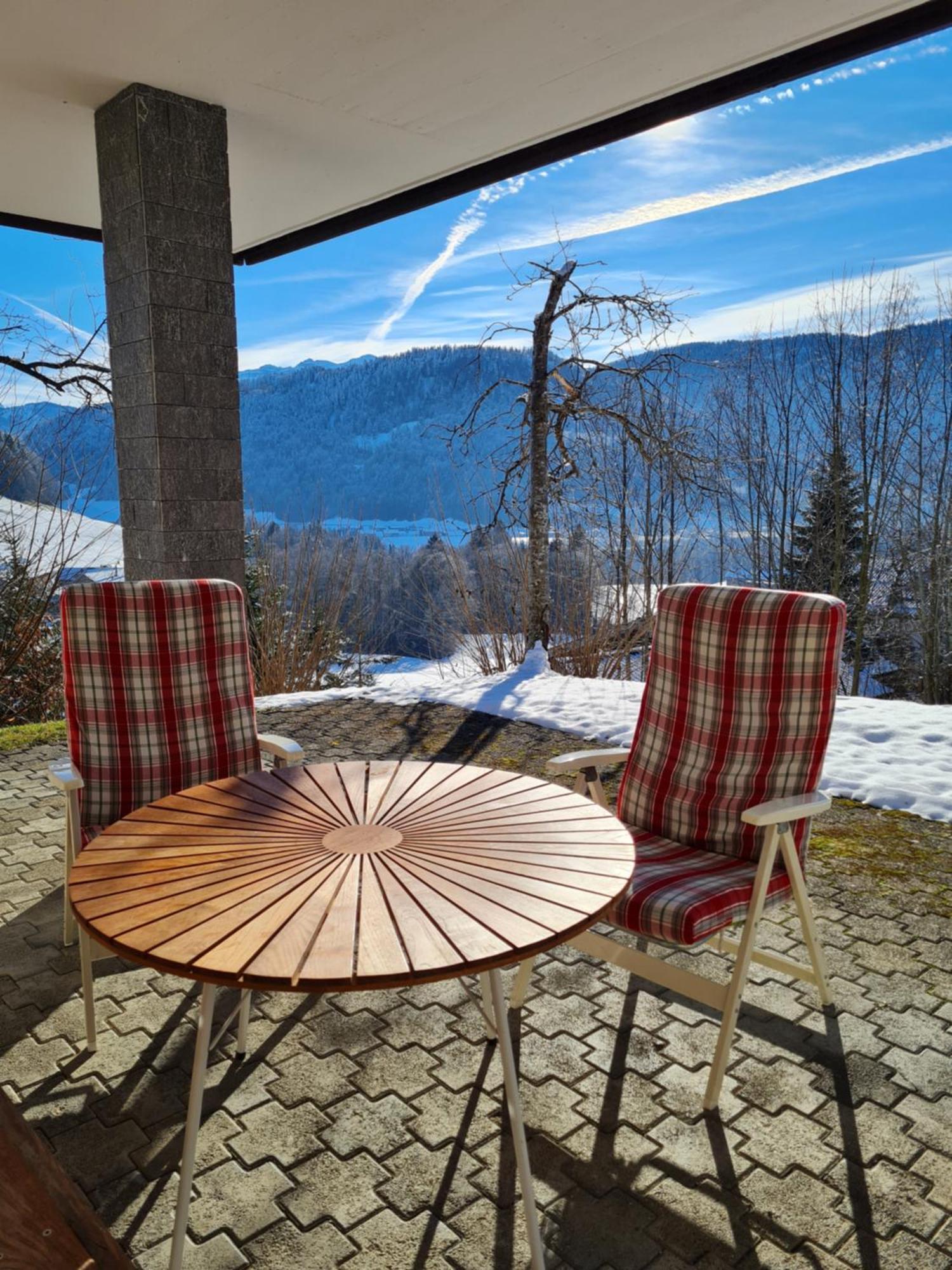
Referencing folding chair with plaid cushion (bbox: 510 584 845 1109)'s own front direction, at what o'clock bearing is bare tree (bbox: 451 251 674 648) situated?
The bare tree is roughly at 4 o'clock from the folding chair with plaid cushion.

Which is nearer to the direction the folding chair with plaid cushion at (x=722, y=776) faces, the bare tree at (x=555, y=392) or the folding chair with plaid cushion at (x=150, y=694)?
the folding chair with plaid cushion

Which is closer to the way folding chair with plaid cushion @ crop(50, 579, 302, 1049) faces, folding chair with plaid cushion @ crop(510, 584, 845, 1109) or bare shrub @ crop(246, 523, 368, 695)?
the folding chair with plaid cushion

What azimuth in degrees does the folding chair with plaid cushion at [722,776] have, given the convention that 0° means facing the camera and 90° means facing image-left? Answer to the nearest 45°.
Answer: approximately 45°

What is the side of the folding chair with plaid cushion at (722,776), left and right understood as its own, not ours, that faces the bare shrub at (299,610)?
right

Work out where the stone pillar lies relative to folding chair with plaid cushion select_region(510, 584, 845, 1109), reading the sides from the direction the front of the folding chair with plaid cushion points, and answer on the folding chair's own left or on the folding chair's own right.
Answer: on the folding chair's own right
